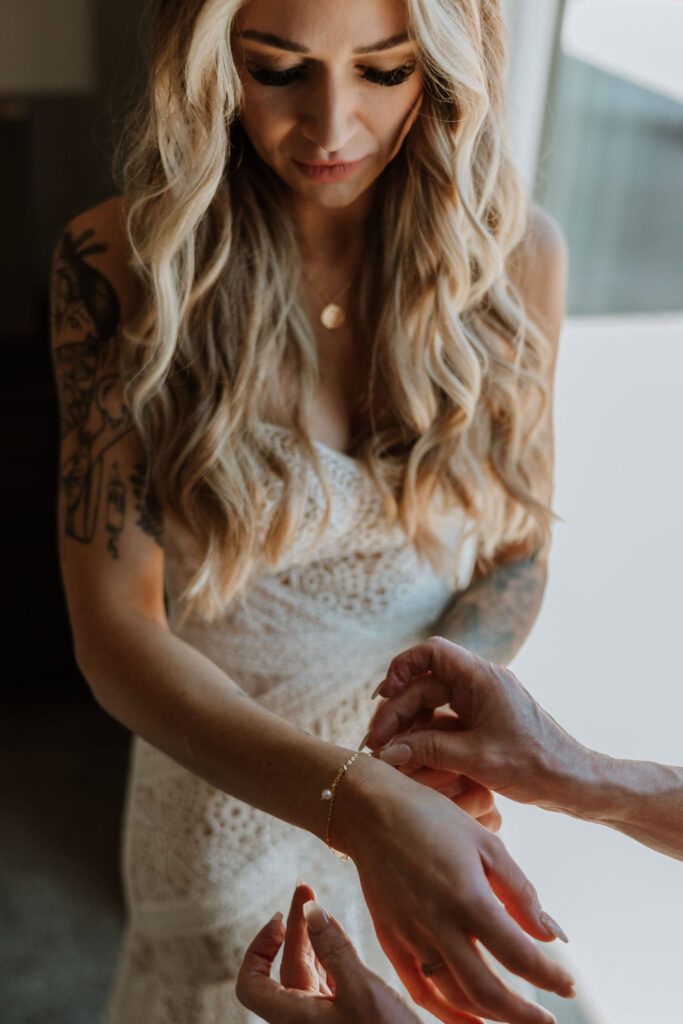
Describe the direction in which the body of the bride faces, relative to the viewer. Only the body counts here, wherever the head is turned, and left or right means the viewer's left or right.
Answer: facing the viewer

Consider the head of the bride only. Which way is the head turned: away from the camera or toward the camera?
toward the camera
